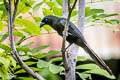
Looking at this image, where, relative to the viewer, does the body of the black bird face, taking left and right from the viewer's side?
facing to the left of the viewer
